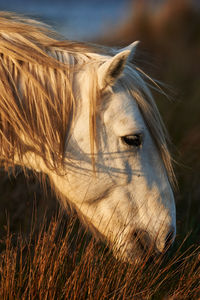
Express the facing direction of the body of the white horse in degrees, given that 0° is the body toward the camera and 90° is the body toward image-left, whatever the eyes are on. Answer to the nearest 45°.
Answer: approximately 270°
